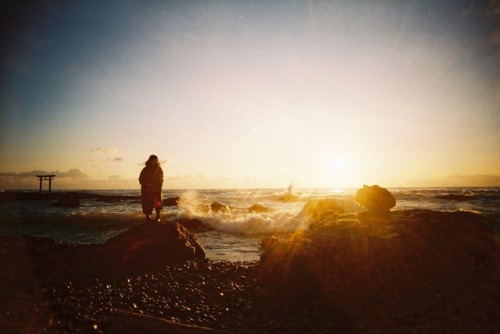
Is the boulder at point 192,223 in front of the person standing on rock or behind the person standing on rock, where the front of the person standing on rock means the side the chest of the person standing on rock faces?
behind
